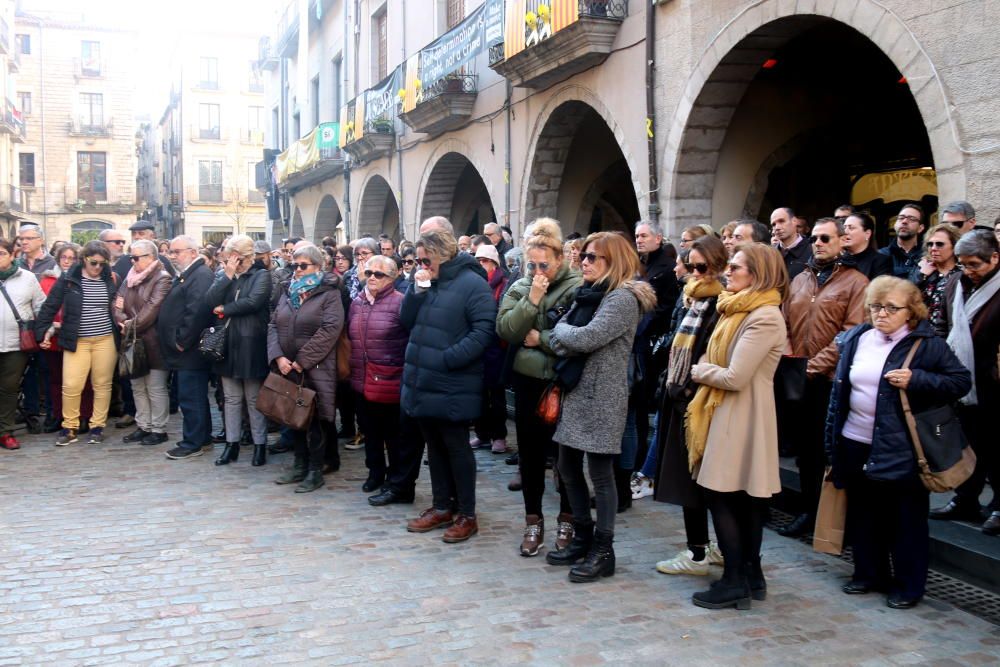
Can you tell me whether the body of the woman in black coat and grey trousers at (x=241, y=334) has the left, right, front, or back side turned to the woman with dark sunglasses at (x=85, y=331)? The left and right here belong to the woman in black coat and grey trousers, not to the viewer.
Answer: right

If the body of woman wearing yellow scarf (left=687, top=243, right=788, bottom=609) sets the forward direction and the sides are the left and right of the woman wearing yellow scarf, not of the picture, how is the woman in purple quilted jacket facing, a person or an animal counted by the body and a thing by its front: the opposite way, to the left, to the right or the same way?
to the left

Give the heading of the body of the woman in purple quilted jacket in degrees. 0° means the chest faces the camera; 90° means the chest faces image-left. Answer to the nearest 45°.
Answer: approximately 45°

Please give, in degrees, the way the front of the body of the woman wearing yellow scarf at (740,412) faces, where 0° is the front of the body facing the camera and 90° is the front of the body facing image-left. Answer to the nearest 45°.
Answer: approximately 90°

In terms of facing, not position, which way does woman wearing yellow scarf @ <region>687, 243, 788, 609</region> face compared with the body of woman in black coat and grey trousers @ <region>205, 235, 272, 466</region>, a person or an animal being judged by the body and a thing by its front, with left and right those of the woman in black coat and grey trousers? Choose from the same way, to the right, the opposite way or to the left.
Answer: to the right

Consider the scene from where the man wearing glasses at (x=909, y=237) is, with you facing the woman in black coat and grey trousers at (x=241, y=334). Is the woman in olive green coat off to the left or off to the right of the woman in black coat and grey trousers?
left

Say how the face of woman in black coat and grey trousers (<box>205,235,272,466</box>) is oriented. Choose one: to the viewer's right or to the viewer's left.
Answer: to the viewer's left

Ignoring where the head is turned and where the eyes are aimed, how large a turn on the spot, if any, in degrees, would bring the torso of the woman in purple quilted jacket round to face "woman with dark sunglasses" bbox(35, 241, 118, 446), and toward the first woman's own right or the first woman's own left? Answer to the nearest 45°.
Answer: approximately 90° to the first woman's own right

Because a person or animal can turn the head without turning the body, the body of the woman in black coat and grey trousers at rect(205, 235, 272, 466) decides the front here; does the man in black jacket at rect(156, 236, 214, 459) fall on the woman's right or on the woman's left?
on the woman's right

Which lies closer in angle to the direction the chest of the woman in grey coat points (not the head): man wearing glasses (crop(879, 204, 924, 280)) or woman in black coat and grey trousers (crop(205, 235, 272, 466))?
the woman in black coat and grey trousers

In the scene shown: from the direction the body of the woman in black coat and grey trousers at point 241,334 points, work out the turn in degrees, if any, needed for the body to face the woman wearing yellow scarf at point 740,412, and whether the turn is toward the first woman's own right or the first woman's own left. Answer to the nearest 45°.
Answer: approximately 90° to the first woman's own left

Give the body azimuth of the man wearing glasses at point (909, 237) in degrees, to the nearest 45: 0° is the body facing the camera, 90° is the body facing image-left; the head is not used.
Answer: approximately 45°
